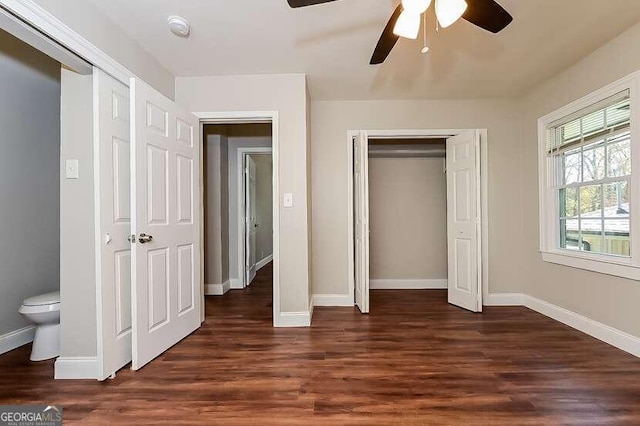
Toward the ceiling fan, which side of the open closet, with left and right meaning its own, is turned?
front

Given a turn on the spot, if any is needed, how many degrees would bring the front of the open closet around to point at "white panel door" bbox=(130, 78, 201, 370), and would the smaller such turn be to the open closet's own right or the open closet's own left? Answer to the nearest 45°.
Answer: approximately 45° to the open closet's own right

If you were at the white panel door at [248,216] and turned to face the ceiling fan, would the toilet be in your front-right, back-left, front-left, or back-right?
front-right

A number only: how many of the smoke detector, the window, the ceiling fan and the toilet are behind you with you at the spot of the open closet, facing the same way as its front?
0

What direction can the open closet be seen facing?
toward the camera

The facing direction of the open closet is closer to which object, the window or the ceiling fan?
the ceiling fan

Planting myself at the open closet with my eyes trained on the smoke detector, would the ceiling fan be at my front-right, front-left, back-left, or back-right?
front-left

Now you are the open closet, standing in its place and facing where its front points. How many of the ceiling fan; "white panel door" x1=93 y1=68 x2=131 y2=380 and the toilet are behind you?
0

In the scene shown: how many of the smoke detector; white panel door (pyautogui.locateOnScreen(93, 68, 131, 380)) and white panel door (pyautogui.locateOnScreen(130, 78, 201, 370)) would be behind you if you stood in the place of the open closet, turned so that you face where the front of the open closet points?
0

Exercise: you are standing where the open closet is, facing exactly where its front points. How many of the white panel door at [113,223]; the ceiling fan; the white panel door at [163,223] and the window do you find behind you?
0

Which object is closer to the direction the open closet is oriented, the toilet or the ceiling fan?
the ceiling fan

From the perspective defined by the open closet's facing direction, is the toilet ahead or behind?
ahead

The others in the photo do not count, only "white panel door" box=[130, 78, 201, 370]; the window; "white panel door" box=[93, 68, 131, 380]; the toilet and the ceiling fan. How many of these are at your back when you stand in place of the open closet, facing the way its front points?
0

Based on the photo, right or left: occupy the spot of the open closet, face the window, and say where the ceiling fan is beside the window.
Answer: right

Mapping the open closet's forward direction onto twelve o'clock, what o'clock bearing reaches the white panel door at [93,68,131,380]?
The white panel door is roughly at 1 o'clock from the open closet.

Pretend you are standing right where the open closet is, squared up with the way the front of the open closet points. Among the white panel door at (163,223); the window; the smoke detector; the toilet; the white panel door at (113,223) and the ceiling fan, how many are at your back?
0

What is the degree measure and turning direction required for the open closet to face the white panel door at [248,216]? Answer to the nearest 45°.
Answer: approximately 90° to its right

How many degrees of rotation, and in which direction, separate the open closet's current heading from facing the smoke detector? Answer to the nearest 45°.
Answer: approximately 45° to its right
